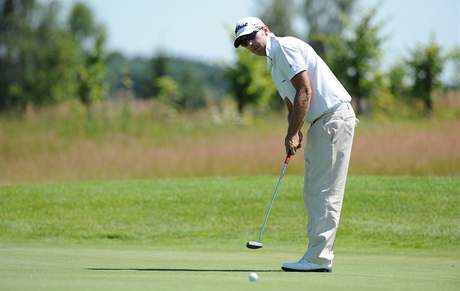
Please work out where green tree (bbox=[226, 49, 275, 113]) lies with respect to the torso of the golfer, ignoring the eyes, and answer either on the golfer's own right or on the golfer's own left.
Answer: on the golfer's own right

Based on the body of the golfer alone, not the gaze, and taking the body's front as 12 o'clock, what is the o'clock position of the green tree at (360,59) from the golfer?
The green tree is roughly at 3 o'clock from the golfer.

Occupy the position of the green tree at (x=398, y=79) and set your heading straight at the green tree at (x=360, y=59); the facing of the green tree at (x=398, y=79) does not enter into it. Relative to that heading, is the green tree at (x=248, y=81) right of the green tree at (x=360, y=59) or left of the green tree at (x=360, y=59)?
right

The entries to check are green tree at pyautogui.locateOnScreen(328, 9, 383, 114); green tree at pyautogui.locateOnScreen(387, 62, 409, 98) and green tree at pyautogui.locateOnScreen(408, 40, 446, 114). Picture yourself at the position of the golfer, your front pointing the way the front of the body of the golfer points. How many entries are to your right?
3

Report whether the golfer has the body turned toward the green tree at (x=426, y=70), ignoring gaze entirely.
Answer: no

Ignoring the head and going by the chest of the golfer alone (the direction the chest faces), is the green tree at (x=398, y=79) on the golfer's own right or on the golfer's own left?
on the golfer's own right

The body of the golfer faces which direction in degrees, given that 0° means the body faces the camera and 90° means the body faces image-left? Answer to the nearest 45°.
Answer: approximately 90°

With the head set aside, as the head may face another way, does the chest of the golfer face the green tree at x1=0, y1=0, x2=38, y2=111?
no
